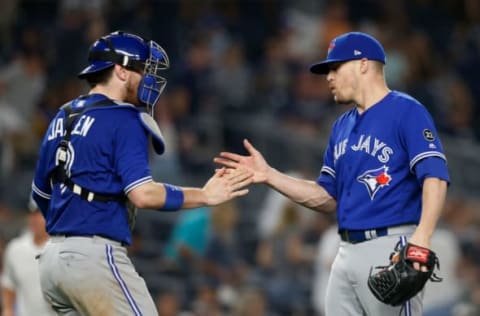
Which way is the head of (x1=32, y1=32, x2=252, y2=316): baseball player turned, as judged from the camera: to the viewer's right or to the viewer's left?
to the viewer's right

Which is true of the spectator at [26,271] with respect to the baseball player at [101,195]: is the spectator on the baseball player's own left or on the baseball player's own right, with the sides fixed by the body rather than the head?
on the baseball player's own left

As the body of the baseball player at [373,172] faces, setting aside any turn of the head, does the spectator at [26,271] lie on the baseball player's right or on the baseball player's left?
on the baseball player's right

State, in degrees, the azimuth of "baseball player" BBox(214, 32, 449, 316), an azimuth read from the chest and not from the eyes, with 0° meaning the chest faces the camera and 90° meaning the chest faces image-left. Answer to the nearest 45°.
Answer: approximately 45°

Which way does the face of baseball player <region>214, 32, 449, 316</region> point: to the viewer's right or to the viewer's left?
to the viewer's left

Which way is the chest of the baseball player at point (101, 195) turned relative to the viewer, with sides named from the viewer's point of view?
facing away from the viewer and to the right of the viewer

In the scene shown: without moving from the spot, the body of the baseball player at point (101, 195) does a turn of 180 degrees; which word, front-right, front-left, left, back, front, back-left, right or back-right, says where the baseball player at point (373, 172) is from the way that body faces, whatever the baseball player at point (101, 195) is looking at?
back-left
